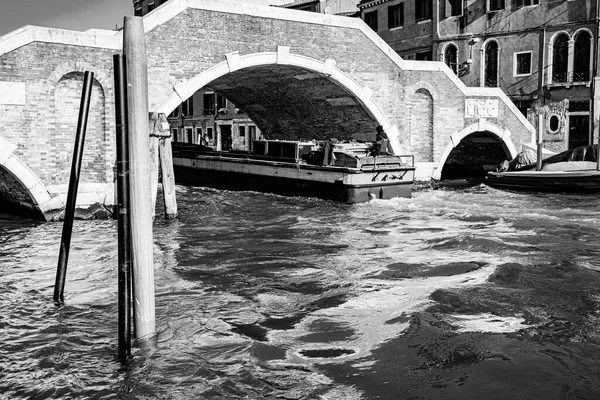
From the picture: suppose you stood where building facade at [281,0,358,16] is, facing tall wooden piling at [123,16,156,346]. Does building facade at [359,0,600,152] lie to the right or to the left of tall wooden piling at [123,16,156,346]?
left

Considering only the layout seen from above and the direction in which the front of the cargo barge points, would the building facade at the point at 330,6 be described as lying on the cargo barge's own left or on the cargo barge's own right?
on the cargo barge's own right

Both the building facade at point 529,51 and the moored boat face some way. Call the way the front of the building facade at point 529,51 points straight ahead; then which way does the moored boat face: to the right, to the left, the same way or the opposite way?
to the right

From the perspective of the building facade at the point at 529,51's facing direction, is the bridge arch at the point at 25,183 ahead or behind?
ahead

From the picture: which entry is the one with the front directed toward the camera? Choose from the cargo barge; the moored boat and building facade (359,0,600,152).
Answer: the building facade

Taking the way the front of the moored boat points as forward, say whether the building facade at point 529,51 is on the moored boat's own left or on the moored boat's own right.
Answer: on the moored boat's own right

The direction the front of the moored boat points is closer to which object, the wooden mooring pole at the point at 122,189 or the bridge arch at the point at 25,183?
the bridge arch

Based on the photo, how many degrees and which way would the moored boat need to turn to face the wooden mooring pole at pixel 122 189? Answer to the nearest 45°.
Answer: approximately 90° to its left

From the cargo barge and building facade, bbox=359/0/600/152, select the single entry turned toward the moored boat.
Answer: the building facade

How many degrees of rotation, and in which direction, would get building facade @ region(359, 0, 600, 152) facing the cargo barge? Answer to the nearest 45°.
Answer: approximately 45° to its right

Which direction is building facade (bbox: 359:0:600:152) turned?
toward the camera

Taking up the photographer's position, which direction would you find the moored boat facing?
facing to the left of the viewer
